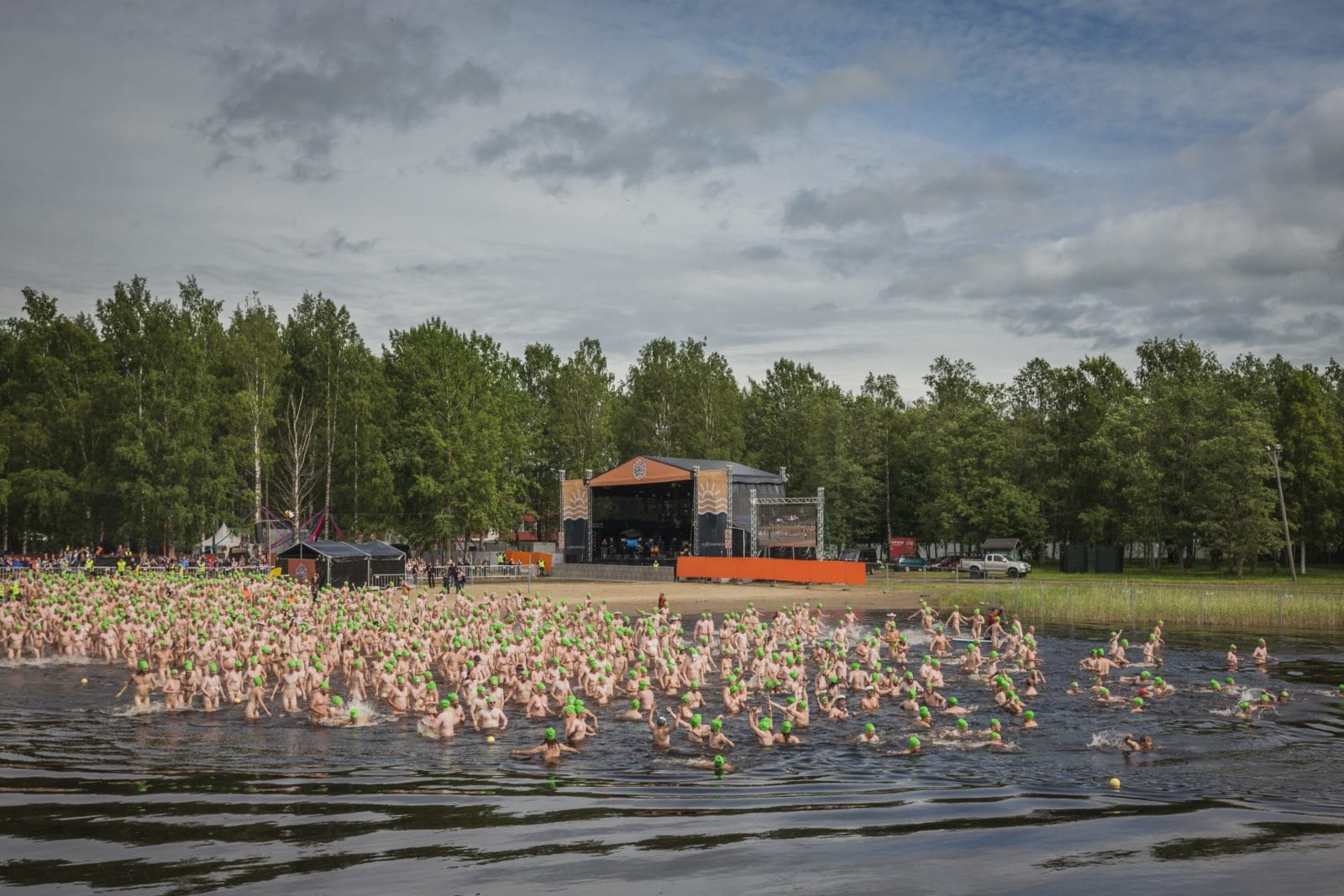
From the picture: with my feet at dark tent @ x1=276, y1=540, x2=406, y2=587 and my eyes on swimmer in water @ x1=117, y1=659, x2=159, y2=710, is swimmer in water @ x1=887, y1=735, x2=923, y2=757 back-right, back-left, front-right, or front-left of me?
front-left

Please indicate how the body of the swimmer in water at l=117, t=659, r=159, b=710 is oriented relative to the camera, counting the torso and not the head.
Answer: toward the camera

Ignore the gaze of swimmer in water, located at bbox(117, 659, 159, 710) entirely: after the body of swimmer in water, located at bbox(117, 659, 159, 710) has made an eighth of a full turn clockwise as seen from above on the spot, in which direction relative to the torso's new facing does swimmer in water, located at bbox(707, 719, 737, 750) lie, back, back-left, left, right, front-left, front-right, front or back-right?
left

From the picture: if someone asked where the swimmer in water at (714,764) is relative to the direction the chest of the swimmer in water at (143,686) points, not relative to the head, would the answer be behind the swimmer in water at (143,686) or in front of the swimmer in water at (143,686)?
in front

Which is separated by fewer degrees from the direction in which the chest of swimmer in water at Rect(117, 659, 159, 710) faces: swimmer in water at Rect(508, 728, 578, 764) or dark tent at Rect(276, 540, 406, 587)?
the swimmer in water

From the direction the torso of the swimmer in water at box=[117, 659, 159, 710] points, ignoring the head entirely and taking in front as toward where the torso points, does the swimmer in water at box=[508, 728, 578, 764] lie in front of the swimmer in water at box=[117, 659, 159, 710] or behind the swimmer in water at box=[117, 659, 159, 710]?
in front

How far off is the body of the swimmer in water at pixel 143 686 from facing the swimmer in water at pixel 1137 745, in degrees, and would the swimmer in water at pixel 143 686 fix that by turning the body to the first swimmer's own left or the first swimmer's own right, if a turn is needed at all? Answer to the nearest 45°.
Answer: approximately 45° to the first swimmer's own left

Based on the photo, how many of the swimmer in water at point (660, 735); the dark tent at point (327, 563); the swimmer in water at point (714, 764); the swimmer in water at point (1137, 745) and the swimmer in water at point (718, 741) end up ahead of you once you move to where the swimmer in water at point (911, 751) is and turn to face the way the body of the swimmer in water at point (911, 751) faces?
1

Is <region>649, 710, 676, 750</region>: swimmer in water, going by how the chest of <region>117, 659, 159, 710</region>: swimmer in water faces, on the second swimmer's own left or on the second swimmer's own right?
on the second swimmer's own left
